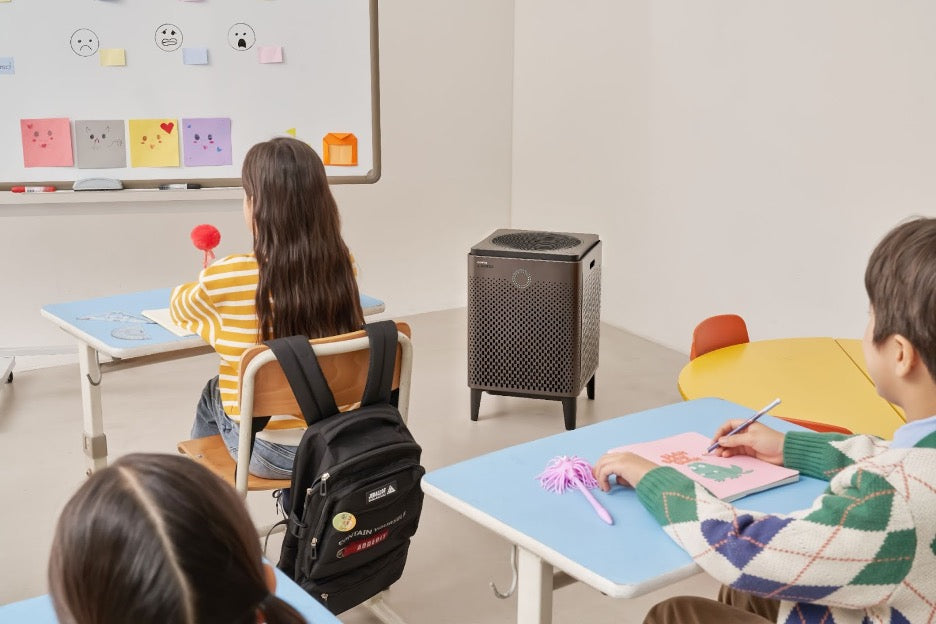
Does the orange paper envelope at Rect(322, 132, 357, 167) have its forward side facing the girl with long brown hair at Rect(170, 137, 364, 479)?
yes

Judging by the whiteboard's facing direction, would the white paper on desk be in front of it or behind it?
in front

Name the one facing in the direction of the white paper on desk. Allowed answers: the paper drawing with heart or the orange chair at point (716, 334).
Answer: the paper drawing with heart

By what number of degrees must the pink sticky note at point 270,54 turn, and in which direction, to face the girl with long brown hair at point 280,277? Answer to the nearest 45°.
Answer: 0° — it already faces them

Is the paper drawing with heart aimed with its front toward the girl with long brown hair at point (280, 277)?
yes

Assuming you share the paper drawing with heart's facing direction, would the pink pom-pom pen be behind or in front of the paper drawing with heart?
in front

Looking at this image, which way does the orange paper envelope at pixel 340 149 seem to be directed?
toward the camera

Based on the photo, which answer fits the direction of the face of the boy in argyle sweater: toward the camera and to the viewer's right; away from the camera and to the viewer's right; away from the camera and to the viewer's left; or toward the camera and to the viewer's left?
away from the camera and to the viewer's left

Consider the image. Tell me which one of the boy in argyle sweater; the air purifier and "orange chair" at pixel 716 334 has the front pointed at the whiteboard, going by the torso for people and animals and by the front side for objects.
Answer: the boy in argyle sweater

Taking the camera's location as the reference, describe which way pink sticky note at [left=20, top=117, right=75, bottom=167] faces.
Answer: facing the viewer

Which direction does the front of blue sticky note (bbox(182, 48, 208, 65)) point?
toward the camera
